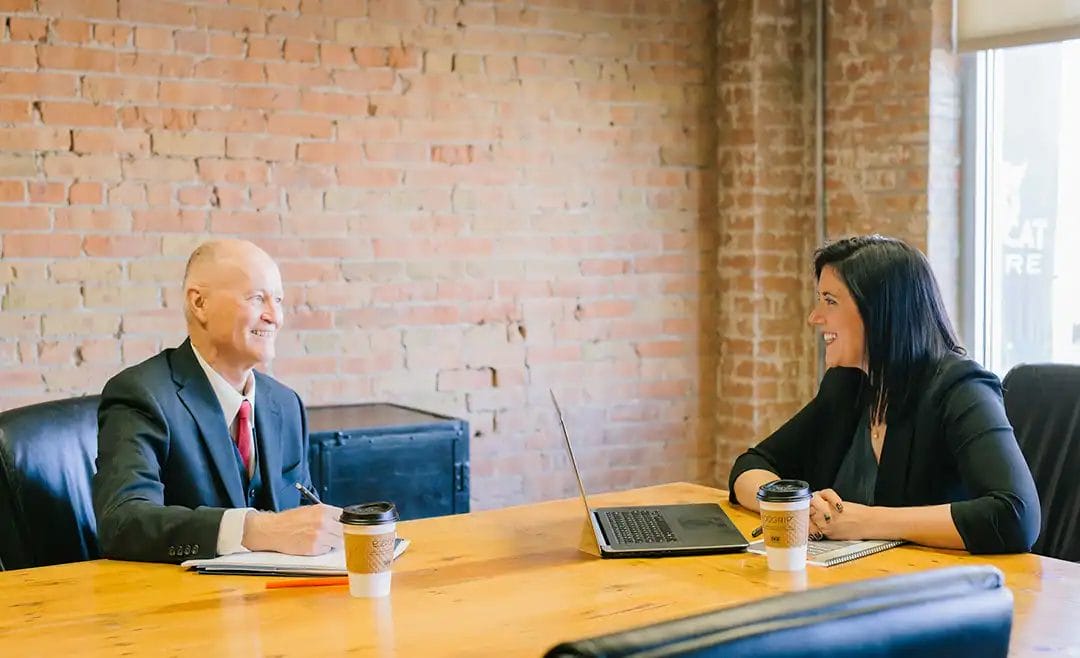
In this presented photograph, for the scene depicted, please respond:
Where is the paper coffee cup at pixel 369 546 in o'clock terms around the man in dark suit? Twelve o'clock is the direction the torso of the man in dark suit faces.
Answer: The paper coffee cup is roughly at 1 o'clock from the man in dark suit.

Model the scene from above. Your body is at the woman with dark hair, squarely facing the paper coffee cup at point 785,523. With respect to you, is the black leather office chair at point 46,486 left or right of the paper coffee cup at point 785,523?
right

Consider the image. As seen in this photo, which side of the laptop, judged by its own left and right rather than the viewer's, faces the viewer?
right

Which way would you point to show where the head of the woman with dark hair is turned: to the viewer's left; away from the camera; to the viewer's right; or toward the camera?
to the viewer's left

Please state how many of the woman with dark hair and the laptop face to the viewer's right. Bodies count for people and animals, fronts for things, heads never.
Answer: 1

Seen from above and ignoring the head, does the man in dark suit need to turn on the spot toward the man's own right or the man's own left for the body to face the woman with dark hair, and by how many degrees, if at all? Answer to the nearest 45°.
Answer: approximately 45° to the man's own left

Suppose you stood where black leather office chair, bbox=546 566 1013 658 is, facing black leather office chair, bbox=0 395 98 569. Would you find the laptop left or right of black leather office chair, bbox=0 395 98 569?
right

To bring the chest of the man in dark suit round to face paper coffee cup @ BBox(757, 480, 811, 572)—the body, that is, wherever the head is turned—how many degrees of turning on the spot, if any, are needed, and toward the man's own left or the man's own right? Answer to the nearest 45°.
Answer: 0° — they already face it

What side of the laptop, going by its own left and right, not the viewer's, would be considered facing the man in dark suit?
back

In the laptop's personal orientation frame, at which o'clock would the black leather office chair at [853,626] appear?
The black leather office chair is roughly at 3 o'clock from the laptop.

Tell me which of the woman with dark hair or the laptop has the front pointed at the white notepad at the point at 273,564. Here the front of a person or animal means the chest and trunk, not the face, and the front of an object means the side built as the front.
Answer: the woman with dark hair
